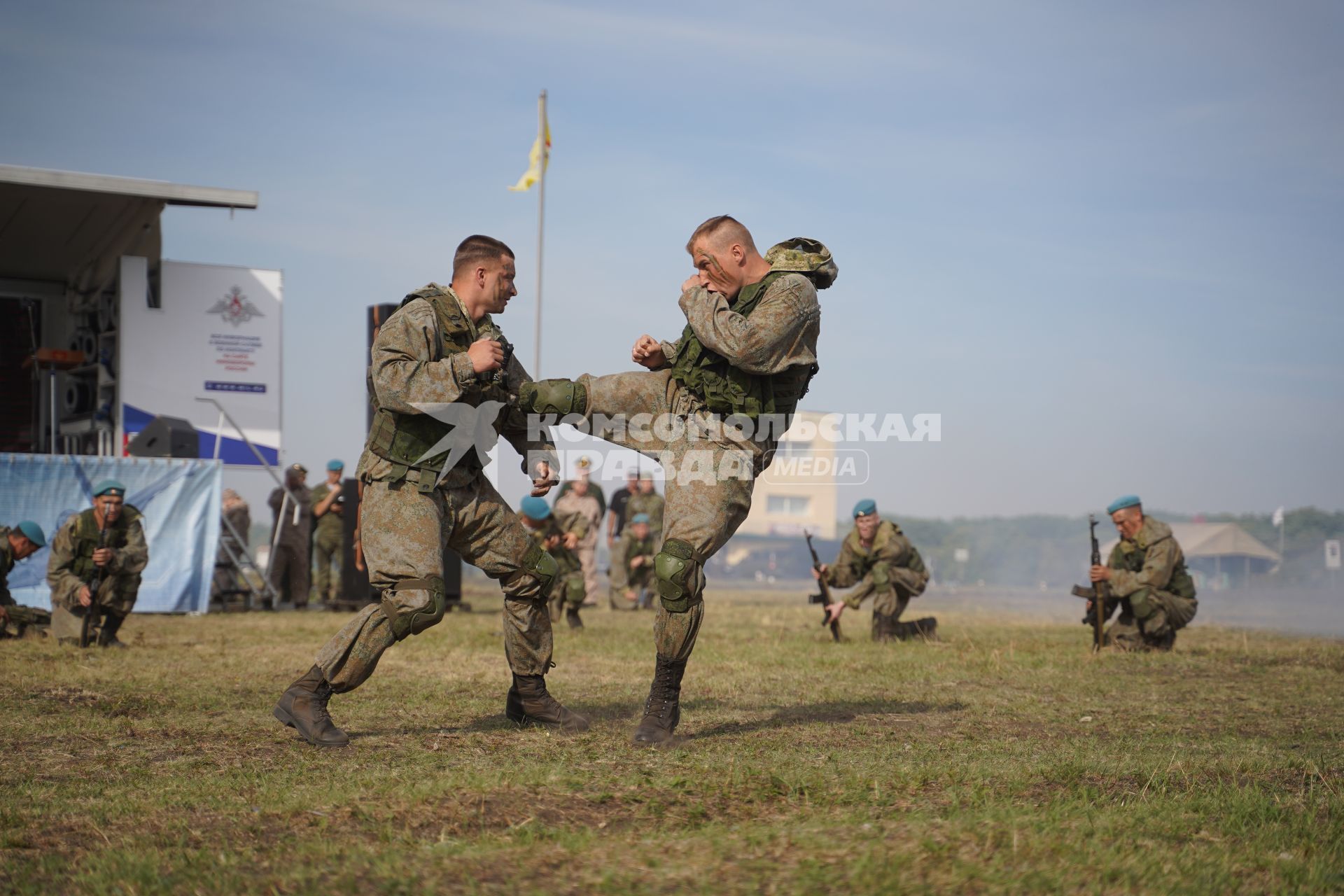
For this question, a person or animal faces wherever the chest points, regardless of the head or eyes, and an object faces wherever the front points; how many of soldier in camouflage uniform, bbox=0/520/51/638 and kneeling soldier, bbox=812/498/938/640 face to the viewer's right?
1

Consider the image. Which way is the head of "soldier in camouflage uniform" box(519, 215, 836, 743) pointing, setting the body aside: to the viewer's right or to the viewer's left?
to the viewer's left

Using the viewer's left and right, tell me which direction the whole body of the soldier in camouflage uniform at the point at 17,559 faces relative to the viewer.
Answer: facing to the right of the viewer

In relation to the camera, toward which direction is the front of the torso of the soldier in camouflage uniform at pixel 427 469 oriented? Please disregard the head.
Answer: to the viewer's right

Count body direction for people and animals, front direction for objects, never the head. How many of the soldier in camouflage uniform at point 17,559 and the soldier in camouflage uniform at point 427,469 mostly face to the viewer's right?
2

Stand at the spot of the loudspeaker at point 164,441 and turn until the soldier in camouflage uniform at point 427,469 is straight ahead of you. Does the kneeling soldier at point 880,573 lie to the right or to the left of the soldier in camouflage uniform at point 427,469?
left

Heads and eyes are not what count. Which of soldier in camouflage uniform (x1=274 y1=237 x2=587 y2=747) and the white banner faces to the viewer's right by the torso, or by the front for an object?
the soldier in camouflage uniform

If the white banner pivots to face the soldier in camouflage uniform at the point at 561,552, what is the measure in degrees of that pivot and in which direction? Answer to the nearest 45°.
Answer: approximately 45° to its left

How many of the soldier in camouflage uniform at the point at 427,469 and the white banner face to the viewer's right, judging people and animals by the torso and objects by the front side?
1

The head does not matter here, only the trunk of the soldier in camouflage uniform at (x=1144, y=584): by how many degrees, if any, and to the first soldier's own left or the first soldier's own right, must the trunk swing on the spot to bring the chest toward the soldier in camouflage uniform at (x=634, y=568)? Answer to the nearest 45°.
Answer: approximately 90° to the first soldier's own right
